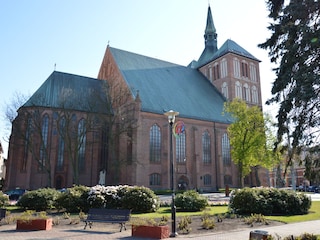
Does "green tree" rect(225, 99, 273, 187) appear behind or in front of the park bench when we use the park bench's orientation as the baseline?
behind

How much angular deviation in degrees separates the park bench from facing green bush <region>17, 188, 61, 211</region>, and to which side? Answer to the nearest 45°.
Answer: approximately 90° to its right

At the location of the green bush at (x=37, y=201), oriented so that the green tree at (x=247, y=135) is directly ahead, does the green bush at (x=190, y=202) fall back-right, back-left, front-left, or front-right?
front-right

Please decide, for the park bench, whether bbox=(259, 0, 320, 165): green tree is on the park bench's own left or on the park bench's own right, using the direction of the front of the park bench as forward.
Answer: on the park bench's own left

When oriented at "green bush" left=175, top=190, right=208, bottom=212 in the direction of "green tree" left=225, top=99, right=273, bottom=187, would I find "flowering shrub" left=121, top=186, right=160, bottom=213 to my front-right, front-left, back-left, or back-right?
back-left

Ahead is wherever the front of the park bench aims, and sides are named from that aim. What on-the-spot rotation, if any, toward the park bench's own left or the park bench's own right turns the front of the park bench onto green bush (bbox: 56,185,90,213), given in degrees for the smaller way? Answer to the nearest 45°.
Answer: approximately 135° to the park bench's own right

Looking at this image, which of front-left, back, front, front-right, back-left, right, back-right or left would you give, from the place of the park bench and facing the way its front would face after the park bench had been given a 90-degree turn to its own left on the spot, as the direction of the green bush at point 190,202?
left

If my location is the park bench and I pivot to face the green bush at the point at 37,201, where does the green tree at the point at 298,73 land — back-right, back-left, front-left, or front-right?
back-right

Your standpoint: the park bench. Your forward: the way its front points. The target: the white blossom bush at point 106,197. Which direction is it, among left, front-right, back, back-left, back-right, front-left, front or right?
back-right
